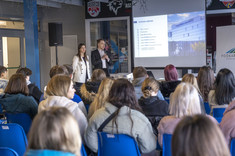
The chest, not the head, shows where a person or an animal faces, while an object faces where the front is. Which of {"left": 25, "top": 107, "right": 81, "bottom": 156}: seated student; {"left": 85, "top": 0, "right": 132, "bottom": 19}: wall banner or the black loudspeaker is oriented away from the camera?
the seated student

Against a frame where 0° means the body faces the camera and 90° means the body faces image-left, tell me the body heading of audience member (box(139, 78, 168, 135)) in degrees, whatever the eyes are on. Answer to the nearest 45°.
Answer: approximately 180°

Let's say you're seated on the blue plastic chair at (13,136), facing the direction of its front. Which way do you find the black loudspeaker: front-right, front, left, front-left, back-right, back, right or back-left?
front

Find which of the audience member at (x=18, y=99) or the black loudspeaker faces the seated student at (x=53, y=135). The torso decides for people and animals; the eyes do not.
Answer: the black loudspeaker

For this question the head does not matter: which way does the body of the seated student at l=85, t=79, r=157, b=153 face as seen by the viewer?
away from the camera

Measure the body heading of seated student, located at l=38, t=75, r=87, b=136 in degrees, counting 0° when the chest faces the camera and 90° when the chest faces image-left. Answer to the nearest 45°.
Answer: approximately 225°

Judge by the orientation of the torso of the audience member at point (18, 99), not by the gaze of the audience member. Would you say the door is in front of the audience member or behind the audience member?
in front

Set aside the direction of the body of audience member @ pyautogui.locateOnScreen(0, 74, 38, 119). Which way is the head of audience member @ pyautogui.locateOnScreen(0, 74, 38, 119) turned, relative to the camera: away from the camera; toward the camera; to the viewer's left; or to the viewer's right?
away from the camera

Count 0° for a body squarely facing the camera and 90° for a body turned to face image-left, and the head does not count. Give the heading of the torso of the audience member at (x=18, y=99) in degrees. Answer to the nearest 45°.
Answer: approximately 180°

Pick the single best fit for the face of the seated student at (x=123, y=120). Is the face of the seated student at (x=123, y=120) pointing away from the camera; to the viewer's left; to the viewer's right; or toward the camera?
away from the camera

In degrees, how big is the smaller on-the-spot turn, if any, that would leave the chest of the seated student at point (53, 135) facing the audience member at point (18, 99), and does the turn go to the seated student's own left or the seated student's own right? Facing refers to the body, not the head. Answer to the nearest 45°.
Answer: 0° — they already face them

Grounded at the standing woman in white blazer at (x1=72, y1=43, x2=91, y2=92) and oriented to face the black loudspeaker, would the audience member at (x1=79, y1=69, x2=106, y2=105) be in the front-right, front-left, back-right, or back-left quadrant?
back-left

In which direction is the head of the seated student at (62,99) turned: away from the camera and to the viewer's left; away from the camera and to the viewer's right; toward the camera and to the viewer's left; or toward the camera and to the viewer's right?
away from the camera and to the viewer's right
